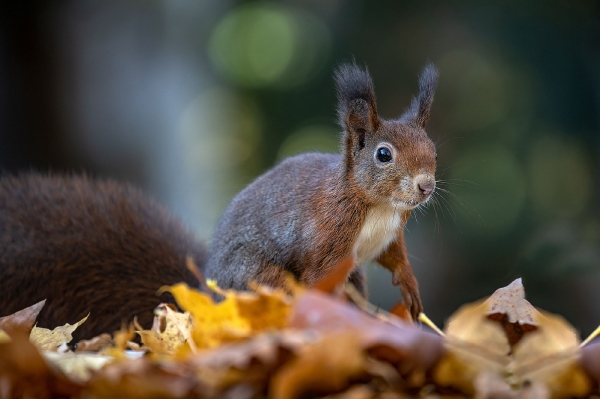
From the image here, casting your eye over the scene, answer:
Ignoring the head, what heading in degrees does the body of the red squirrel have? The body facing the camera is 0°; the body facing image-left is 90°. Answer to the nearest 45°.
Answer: approximately 315°

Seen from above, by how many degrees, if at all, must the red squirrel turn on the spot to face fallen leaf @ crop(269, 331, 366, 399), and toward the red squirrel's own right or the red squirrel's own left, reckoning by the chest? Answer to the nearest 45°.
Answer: approximately 45° to the red squirrel's own right

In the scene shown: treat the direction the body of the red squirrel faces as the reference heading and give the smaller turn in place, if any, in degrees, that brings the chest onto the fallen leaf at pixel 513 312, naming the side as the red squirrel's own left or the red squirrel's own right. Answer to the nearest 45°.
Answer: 0° — it already faces it

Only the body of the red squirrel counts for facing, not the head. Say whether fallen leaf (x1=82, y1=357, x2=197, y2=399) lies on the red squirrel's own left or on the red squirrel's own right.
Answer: on the red squirrel's own right
